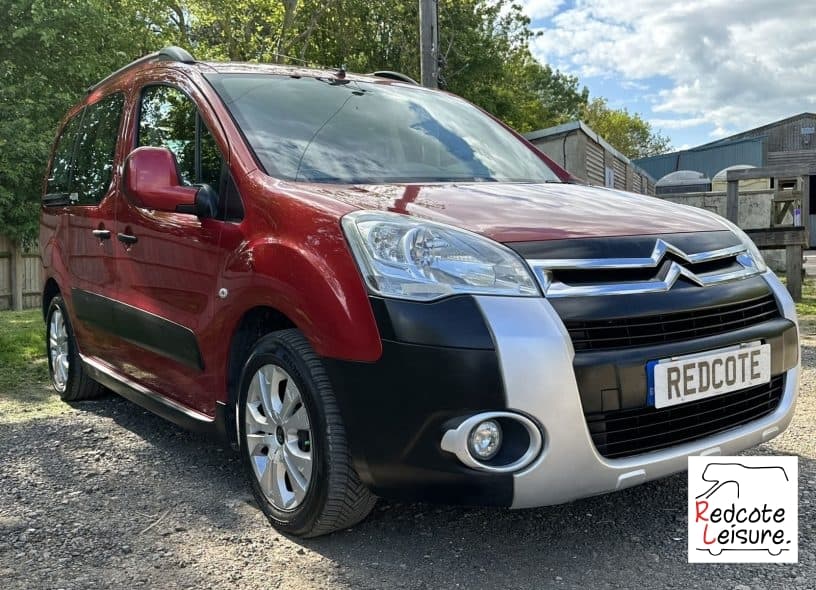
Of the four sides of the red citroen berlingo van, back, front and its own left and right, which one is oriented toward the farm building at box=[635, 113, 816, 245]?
left

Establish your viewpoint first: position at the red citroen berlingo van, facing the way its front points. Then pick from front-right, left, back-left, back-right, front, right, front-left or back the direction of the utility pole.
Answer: back-left

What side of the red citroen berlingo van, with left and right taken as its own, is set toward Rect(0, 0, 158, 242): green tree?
back

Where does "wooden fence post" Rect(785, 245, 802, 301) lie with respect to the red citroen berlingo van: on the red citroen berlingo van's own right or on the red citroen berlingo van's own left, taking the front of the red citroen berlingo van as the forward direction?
on the red citroen berlingo van's own left

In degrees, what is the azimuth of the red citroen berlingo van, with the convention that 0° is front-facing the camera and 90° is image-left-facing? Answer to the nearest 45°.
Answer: approximately 315°

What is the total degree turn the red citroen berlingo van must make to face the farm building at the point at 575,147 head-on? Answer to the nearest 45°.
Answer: approximately 135° to its left

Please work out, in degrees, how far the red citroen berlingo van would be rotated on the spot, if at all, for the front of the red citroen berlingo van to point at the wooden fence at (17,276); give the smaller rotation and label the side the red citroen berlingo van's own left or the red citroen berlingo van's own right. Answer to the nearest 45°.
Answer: approximately 180°
